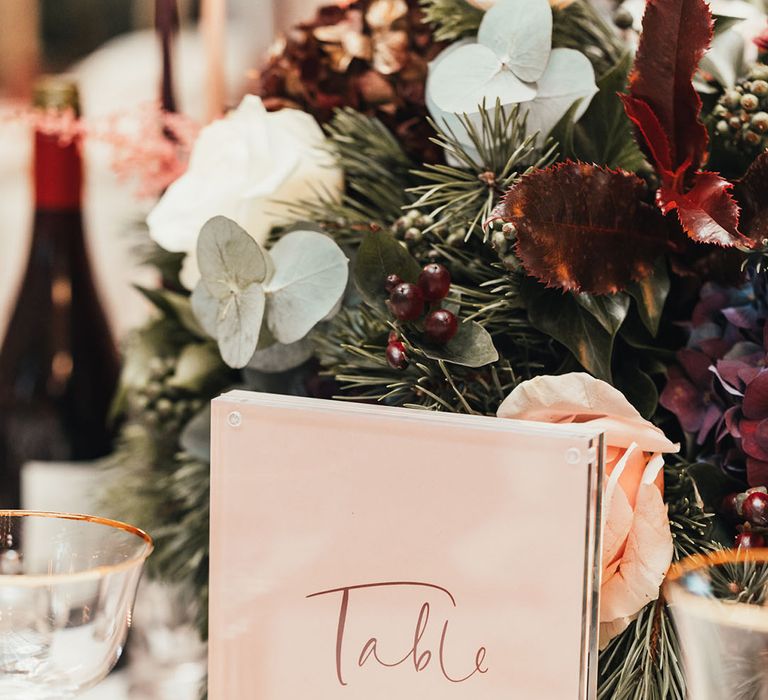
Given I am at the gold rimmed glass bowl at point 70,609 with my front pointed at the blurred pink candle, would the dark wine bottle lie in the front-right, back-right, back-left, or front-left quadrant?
front-left

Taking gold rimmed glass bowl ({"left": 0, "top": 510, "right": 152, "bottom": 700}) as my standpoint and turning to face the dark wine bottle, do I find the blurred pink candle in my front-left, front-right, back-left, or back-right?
front-right

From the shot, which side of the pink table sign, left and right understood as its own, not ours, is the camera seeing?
front
